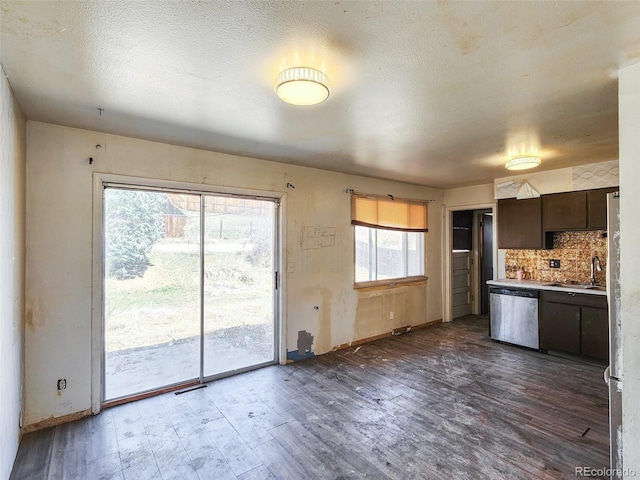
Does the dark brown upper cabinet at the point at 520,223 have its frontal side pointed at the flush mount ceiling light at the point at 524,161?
yes

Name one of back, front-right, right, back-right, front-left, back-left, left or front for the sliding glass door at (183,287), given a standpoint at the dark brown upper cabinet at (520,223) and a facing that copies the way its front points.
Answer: front-right

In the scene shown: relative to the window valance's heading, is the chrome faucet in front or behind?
in front

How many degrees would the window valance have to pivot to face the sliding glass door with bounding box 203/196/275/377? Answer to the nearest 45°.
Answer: approximately 90° to its right

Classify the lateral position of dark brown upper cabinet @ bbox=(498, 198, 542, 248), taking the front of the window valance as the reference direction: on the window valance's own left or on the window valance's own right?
on the window valance's own left

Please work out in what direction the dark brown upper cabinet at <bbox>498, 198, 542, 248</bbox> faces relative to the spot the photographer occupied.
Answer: facing the viewer

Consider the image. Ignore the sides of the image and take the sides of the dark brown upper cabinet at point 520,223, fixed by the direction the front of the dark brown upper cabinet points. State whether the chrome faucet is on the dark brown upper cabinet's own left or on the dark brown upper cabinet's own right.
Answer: on the dark brown upper cabinet's own left

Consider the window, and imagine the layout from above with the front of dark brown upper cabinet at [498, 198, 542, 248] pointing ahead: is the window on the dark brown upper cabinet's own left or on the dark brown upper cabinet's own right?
on the dark brown upper cabinet's own right

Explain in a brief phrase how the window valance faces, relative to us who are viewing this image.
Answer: facing the viewer and to the right of the viewer

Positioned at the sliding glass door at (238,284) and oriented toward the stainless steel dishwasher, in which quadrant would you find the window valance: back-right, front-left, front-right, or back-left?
front-left

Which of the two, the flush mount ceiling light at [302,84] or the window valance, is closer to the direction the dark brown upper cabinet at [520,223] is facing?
the flush mount ceiling light

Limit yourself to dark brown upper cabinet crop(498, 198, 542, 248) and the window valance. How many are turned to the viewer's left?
0

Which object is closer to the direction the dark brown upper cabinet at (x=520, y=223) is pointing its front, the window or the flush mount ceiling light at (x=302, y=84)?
the flush mount ceiling light

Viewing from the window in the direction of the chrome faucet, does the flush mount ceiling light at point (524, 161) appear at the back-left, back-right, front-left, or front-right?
front-right

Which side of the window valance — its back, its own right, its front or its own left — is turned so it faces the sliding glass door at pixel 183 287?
right

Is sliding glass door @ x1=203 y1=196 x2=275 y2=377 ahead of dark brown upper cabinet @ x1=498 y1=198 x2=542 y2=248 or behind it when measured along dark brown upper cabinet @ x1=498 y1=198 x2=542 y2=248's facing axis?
ahead
